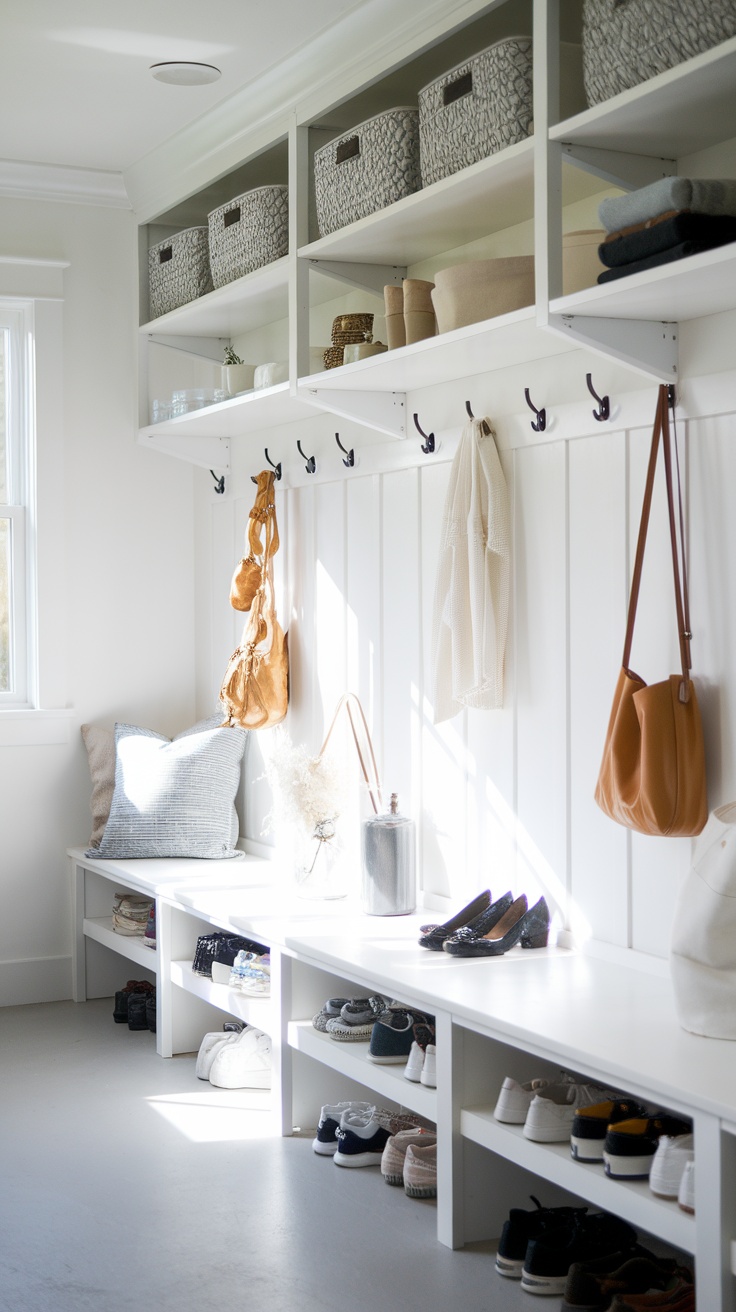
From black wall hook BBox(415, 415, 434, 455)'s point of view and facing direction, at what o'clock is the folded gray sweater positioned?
The folded gray sweater is roughly at 10 o'clock from the black wall hook.

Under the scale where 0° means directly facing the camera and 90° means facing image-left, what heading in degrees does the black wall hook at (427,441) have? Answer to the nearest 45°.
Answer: approximately 45°

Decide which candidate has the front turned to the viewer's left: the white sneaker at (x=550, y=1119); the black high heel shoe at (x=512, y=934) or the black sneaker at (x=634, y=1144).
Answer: the black high heel shoe

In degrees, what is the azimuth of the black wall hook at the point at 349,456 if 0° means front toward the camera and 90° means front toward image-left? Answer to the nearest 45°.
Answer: approximately 45°

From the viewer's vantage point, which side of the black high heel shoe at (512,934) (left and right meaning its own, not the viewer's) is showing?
left

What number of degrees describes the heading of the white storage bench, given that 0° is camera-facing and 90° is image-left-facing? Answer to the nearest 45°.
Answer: approximately 45°

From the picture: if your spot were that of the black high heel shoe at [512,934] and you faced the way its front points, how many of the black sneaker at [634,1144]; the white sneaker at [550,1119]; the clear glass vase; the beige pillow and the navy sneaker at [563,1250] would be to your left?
3

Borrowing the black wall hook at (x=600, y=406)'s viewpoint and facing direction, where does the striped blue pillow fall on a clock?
The striped blue pillow is roughly at 3 o'clock from the black wall hook.

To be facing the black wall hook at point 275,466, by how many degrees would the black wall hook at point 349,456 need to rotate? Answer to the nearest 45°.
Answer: approximately 90° to its right
